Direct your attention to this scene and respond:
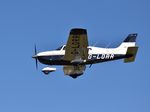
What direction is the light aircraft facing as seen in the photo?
to the viewer's left
